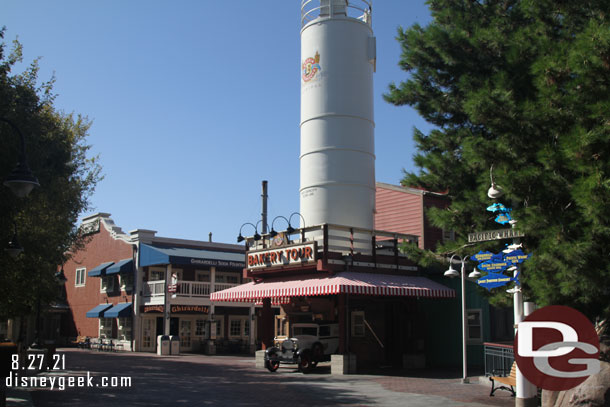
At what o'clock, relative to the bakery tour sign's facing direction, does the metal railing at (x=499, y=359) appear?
The metal railing is roughly at 9 o'clock from the bakery tour sign.

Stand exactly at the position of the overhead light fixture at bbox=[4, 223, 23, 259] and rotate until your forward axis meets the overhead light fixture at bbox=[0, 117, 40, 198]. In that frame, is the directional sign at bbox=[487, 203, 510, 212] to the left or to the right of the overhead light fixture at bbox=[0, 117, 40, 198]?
left

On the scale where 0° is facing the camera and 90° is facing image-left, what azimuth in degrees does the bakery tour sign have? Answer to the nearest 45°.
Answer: approximately 45°

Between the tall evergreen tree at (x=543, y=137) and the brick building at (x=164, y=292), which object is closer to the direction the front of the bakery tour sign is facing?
the tall evergreen tree

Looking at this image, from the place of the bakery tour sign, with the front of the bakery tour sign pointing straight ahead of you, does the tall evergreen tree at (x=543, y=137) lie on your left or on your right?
on your left

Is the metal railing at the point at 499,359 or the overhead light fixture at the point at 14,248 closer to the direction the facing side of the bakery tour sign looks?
the overhead light fixture

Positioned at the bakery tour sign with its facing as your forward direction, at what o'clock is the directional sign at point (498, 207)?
The directional sign is roughly at 10 o'clock from the bakery tour sign.
